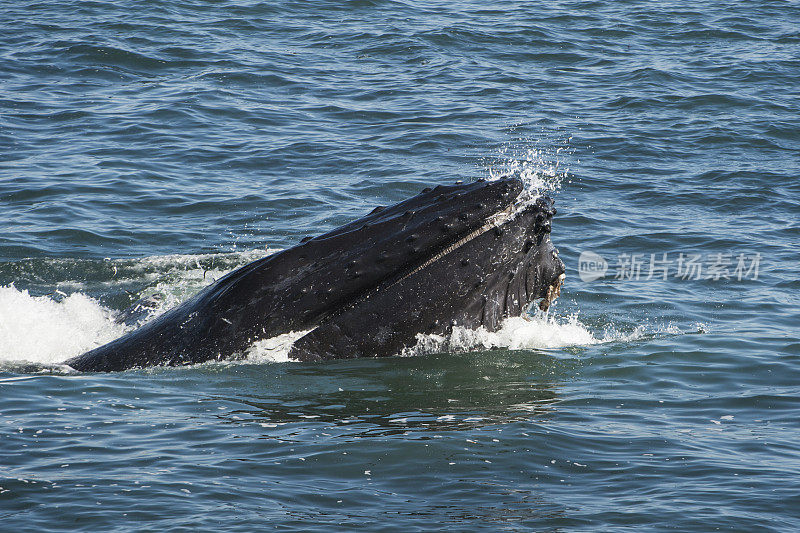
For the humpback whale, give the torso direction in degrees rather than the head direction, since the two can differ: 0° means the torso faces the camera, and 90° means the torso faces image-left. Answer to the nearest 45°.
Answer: approximately 270°
